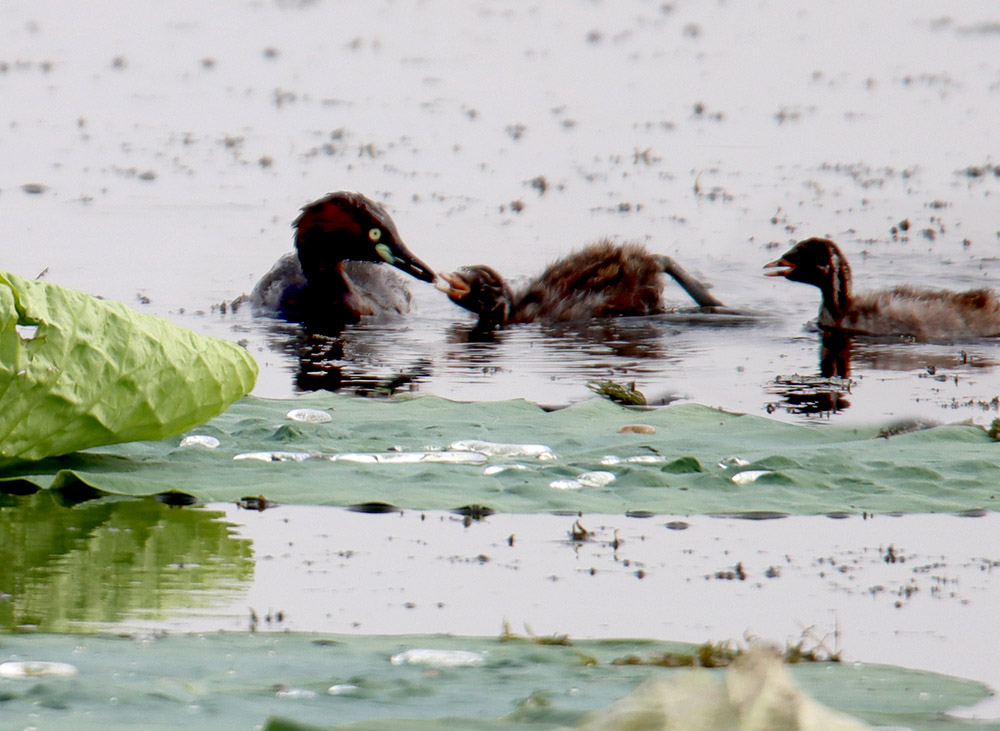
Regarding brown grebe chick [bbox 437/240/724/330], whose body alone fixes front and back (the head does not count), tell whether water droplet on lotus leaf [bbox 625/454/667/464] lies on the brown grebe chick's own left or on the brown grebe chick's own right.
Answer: on the brown grebe chick's own left

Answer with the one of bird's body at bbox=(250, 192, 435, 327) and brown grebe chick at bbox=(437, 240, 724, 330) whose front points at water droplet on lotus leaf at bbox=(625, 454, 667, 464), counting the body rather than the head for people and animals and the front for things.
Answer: the bird's body

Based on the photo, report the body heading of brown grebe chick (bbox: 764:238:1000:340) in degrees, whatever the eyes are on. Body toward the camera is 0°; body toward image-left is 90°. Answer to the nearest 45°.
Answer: approximately 90°

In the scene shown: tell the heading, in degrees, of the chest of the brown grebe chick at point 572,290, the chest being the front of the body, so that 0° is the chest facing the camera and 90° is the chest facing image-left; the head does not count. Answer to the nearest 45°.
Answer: approximately 90°
